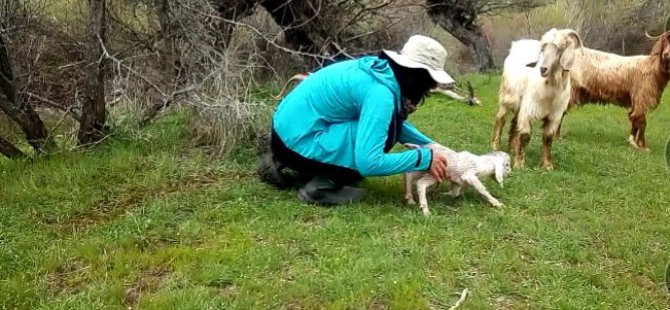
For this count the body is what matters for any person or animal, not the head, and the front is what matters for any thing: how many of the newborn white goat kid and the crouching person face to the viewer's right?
2

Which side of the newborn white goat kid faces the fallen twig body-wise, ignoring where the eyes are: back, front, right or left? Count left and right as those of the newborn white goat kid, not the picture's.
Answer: right

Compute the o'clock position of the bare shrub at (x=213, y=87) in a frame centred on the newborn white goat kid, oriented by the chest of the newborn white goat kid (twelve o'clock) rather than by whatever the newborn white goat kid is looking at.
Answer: The bare shrub is roughly at 7 o'clock from the newborn white goat kid.

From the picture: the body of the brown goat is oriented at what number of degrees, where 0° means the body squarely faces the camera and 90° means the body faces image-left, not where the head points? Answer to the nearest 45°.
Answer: approximately 270°

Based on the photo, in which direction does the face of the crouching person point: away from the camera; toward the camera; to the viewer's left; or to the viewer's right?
to the viewer's right

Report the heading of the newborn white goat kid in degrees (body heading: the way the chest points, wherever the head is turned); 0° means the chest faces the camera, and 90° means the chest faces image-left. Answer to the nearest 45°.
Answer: approximately 270°

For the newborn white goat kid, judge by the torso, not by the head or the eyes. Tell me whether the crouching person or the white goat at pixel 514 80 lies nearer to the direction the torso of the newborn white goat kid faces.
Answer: the white goat

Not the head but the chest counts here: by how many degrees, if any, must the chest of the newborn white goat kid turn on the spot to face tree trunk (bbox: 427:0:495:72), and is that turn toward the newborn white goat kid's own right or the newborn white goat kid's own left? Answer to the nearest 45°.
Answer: approximately 90° to the newborn white goat kid's own left

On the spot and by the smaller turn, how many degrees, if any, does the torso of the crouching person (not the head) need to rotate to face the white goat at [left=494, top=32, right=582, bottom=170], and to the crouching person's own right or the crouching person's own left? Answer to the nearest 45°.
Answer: approximately 45° to the crouching person's own left

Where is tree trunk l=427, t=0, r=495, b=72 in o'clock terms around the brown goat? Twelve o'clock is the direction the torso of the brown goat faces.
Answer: The tree trunk is roughly at 8 o'clock from the brown goat.

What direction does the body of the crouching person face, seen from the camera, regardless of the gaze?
to the viewer's right
